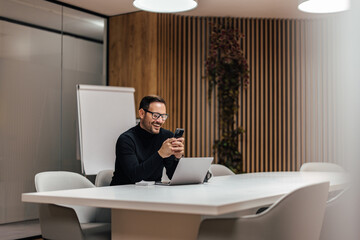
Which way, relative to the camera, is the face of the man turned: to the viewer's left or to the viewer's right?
to the viewer's right

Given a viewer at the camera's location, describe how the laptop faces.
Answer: facing away from the viewer and to the left of the viewer

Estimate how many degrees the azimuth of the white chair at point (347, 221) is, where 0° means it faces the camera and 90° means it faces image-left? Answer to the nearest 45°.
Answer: approximately 135°

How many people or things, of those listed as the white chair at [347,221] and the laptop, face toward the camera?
0

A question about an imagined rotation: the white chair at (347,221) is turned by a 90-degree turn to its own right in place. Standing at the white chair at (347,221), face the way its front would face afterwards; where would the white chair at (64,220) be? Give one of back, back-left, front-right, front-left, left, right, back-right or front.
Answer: left

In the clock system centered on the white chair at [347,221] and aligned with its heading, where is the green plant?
The green plant is roughly at 1 o'clock from the white chair.

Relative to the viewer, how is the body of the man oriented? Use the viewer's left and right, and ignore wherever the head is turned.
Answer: facing the viewer and to the right of the viewer

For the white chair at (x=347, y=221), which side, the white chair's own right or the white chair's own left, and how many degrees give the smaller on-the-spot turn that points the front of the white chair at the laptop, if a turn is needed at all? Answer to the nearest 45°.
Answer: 0° — it already faces it
